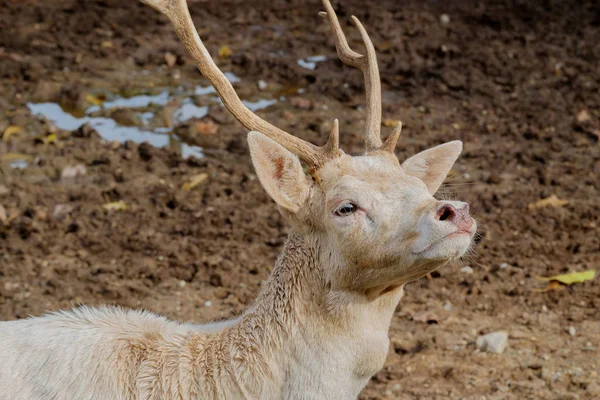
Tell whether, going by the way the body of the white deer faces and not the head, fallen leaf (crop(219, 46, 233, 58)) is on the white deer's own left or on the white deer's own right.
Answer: on the white deer's own left

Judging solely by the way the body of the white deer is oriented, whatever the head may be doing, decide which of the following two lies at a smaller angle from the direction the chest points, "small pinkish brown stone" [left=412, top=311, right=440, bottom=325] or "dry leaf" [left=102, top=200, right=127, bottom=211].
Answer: the small pinkish brown stone

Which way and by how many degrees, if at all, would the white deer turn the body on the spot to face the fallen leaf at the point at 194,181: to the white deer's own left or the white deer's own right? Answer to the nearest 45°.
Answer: approximately 90° to the white deer's own left

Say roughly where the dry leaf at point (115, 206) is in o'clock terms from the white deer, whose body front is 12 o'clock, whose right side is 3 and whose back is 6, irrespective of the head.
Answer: The dry leaf is roughly at 8 o'clock from the white deer.

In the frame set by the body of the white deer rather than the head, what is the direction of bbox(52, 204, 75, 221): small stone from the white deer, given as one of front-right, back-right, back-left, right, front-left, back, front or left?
back-left

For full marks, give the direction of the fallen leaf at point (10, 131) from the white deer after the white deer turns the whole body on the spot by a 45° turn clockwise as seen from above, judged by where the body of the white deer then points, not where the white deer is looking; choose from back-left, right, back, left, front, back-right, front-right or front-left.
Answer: back

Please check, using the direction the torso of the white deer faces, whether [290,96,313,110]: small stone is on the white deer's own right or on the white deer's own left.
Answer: on the white deer's own left

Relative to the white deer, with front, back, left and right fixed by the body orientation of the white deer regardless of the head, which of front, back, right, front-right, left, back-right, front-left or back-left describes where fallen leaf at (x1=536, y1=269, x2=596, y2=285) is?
front-left

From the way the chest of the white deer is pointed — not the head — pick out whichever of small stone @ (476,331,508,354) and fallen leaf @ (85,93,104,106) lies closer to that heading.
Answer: the small stone

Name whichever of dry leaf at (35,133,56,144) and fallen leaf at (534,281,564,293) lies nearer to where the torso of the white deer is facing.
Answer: the fallen leaf

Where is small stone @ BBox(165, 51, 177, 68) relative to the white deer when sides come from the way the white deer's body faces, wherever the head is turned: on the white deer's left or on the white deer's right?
on the white deer's left

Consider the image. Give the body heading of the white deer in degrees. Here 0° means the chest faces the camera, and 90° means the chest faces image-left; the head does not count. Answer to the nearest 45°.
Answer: approximately 270°

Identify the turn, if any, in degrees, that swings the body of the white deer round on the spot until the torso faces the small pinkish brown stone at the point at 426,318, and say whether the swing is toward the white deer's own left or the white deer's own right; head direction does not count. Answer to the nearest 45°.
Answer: approximately 45° to the white deer's own left
